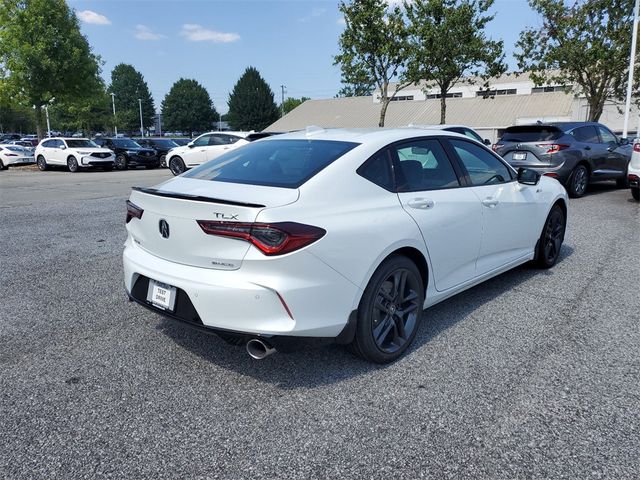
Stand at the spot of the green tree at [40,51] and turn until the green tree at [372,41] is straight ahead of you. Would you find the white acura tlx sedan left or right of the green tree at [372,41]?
right

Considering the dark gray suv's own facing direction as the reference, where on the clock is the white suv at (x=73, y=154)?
The white suv is roughly at 8 o'clock from the dark gray suv.

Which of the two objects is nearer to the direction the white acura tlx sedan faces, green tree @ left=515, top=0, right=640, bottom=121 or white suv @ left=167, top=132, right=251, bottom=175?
the green tree

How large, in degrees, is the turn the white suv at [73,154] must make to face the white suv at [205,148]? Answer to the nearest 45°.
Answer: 0° — it already faces it

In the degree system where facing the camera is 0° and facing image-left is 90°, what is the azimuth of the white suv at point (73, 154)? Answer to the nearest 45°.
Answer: approximately 315°

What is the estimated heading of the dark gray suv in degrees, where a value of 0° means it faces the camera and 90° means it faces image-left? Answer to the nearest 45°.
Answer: approximately 225°

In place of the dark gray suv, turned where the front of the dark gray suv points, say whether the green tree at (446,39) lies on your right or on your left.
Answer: on your left

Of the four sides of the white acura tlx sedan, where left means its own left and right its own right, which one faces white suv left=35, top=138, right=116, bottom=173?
left

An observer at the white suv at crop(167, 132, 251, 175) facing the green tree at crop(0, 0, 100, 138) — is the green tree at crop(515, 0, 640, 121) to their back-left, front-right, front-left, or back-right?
back-right

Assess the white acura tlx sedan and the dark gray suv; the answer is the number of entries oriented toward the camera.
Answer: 0

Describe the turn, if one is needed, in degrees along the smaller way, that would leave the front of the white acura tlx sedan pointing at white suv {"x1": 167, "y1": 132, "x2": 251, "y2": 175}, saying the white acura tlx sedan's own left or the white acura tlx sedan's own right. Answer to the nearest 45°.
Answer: approximately 45° to the white acura tlx sedan's own left

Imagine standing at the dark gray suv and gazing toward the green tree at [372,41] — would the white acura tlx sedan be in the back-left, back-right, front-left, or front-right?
back-left

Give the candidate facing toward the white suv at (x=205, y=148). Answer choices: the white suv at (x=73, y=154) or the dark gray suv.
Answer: the white suv at (x=73, y=154)
